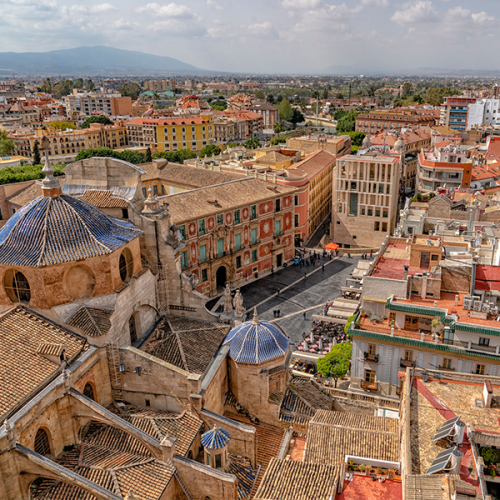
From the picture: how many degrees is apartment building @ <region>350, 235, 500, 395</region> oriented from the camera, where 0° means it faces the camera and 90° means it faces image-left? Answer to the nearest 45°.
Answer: approximately 0°
